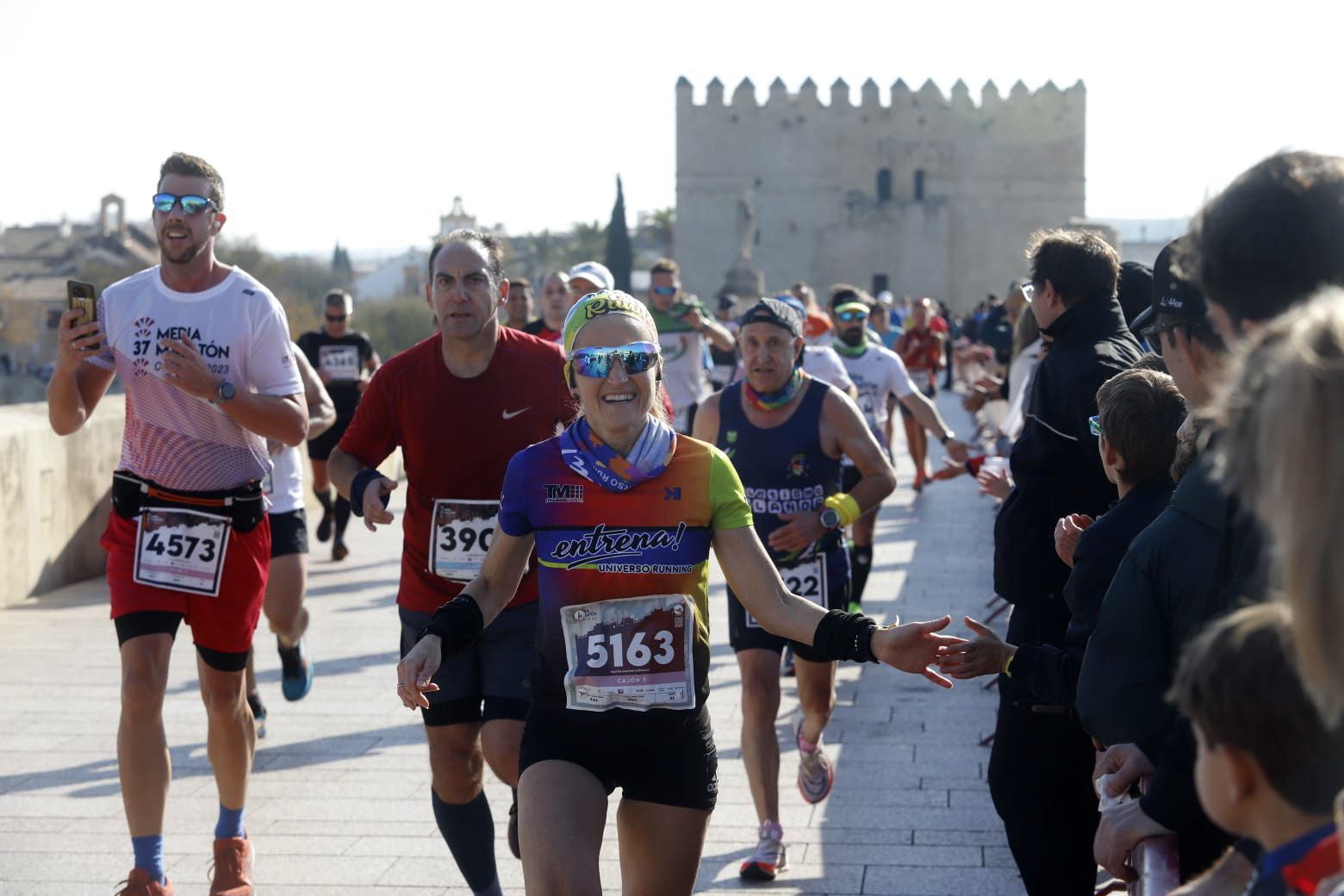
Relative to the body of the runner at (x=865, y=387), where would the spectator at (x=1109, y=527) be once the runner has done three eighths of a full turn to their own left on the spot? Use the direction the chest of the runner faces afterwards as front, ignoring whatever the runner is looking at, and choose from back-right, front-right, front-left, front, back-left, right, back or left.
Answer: back-right

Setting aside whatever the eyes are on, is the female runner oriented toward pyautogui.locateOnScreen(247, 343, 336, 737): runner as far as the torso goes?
no

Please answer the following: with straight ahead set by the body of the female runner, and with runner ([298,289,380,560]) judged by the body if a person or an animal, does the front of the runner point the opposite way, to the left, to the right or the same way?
the same way

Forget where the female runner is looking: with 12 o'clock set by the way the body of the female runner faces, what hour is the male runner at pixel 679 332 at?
The male runner is roughly at 6 o'clock from the female runner.

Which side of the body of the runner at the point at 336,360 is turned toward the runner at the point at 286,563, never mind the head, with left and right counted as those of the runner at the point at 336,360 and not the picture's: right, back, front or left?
front

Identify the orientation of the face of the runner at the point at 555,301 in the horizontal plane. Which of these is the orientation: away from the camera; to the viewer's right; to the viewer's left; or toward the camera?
toward the camera

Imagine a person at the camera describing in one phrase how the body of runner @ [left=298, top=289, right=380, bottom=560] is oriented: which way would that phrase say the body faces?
toward the camera

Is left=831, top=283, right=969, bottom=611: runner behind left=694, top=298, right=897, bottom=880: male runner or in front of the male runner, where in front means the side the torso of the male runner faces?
behind

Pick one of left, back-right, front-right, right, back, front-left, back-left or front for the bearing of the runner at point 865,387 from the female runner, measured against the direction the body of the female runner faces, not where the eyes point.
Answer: back

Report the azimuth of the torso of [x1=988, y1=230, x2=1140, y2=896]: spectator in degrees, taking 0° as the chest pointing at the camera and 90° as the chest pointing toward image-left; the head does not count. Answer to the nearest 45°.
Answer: approximately 135°

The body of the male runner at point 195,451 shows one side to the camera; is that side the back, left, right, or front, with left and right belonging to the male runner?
front

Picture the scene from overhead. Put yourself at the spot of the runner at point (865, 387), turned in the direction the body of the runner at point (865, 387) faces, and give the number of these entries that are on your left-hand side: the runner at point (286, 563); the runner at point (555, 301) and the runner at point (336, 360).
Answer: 0

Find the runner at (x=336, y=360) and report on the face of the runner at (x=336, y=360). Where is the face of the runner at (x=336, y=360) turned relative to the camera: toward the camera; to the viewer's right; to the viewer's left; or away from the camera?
toward the camera

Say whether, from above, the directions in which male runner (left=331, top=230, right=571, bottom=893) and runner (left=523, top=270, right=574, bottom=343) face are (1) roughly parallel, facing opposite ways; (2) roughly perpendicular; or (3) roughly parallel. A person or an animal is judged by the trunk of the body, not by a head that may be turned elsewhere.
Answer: roughly parallel

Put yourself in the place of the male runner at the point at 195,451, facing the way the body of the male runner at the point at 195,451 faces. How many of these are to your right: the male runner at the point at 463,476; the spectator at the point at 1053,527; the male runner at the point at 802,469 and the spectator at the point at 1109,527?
0

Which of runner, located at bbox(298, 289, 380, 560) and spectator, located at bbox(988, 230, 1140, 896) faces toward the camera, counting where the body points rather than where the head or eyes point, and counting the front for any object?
the runner
